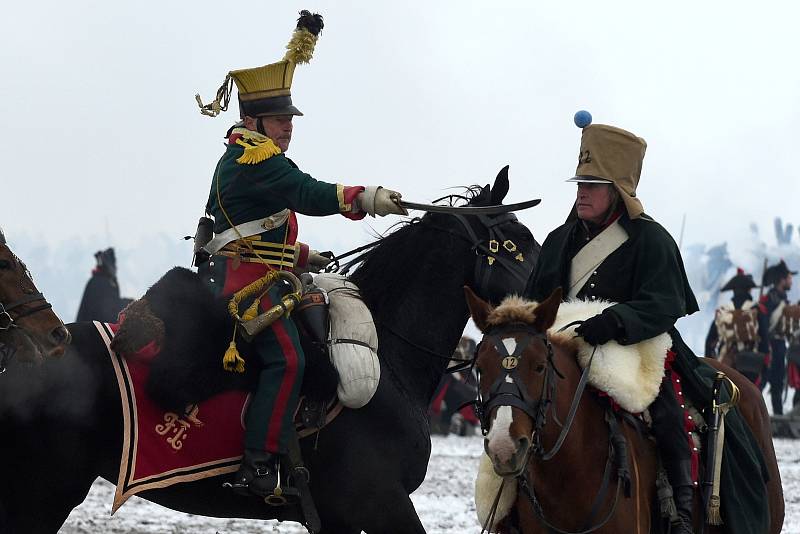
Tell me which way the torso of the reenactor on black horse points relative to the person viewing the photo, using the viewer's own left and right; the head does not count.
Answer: facing to the right of the viewer

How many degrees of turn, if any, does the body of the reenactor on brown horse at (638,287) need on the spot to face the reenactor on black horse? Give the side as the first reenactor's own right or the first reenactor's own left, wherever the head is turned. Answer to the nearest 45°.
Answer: approximately 45° to the first reenactor's own right

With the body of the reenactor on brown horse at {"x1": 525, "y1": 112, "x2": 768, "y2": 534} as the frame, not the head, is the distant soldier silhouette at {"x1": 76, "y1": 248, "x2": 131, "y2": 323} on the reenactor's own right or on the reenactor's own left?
on the reenactor's own right

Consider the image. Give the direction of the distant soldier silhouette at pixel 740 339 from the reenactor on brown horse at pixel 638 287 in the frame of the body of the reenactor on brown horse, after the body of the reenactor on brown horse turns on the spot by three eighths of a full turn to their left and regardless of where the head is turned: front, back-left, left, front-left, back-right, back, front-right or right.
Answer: left

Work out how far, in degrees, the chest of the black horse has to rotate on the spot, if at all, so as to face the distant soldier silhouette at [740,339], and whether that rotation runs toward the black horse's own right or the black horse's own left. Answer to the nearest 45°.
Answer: approximately 45° to the black horse's own left

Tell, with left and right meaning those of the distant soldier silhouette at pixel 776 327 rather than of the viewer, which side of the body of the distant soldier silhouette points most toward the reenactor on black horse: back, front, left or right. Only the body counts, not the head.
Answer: right

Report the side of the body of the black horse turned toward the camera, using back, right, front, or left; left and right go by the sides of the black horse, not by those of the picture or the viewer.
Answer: right
